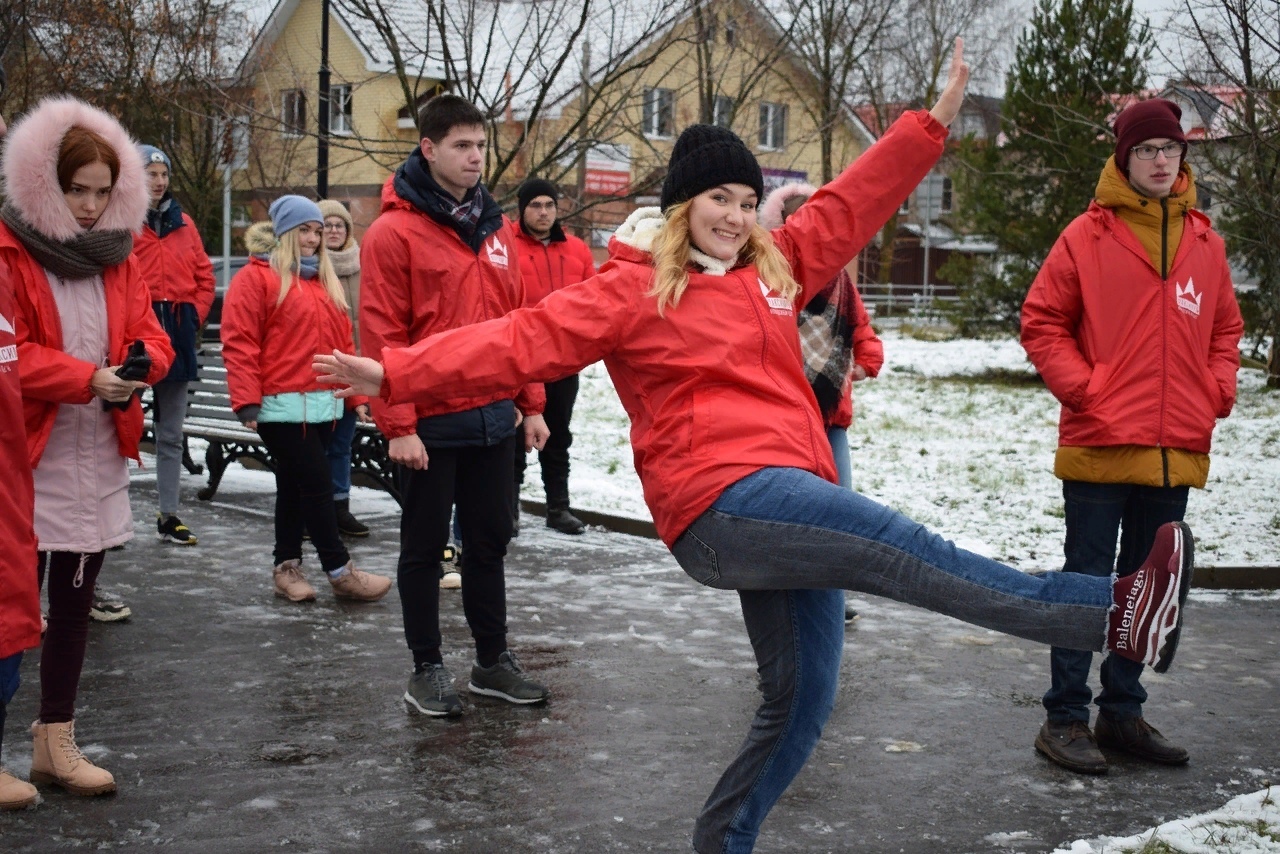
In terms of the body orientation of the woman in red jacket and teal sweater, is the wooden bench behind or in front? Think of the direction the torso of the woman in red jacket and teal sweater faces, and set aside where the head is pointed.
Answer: behind

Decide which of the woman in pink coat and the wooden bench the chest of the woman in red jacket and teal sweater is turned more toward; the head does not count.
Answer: the woman in pink coat

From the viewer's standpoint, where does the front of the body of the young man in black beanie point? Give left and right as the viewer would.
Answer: facing the viewer

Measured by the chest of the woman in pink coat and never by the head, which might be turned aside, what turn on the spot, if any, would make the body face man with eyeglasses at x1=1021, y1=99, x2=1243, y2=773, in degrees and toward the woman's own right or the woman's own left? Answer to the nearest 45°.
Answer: approximately 45° to the woman's own left

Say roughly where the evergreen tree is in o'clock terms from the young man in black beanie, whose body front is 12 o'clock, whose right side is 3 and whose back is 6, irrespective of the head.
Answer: The evergreen tree is roughly at 7 o'clock from the young man in black beanie.

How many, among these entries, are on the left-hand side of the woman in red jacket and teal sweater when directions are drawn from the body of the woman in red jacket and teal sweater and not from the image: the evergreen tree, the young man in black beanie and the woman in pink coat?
2

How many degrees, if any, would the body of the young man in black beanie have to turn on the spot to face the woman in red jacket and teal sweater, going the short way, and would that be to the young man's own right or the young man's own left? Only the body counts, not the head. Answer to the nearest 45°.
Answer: approximately 45° to the young man's own right

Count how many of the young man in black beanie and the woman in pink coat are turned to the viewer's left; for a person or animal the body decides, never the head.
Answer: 0

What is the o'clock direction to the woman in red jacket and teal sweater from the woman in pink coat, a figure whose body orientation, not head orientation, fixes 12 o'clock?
The woman in red jacket and teal sweater is roughly at 8 o'clock from the woman in pink coat.

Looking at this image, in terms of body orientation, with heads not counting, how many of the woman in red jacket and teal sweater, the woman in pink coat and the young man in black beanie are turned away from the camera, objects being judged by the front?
0

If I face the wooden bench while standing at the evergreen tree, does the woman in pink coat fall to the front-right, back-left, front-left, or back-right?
front-left

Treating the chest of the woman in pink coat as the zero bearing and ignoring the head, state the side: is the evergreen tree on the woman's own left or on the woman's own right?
on the woman's own left

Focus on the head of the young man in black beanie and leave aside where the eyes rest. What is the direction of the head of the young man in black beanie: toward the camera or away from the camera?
toward the camera

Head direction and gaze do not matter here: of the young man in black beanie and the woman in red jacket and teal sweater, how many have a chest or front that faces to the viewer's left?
0

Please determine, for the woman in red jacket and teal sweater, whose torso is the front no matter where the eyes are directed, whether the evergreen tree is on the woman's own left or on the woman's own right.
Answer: on the woman's own left

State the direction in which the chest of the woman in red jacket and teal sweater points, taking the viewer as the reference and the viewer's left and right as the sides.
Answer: facing the viewer and to the right of the viewer
